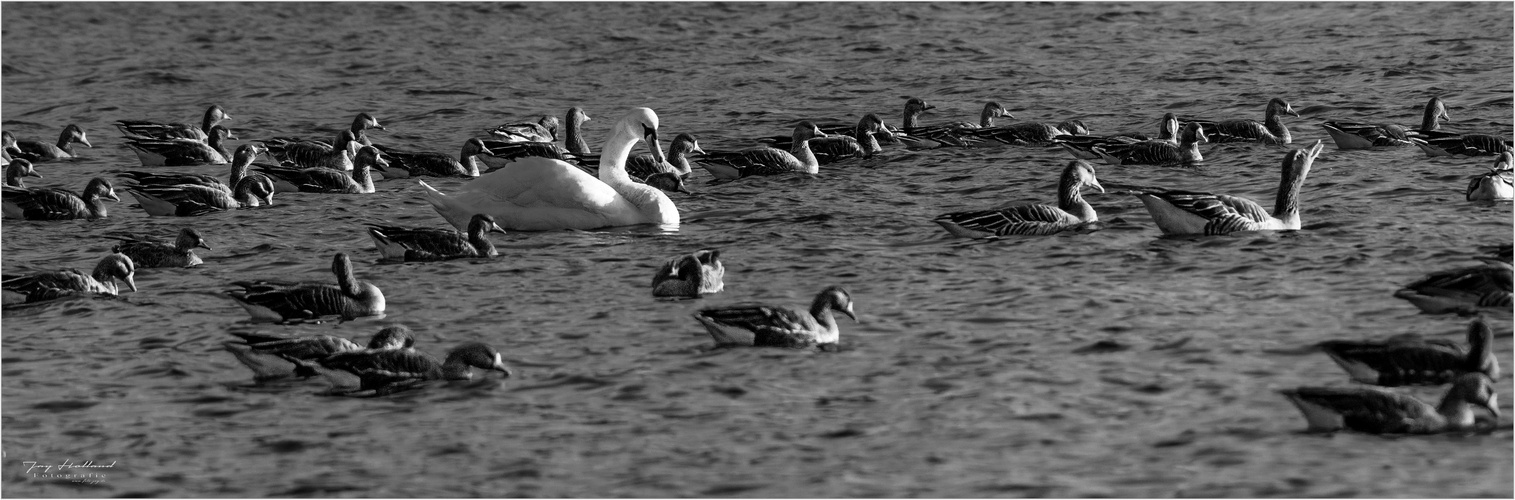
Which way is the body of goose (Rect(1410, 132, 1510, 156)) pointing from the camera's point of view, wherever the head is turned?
to the viewer's right

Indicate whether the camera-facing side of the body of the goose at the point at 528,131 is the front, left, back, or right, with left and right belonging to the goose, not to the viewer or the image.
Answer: right

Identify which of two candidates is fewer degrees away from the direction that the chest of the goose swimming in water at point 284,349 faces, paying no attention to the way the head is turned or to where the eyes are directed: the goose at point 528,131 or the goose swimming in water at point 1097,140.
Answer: the goose swimming in water

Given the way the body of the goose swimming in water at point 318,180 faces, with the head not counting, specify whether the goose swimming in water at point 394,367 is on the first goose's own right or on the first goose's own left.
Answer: on the first goose's own right

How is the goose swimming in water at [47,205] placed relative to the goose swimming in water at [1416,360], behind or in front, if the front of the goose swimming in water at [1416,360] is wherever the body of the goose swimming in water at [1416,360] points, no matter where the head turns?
behind

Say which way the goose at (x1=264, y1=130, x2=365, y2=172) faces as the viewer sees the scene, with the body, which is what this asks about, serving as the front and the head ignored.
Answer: to the viewer's right

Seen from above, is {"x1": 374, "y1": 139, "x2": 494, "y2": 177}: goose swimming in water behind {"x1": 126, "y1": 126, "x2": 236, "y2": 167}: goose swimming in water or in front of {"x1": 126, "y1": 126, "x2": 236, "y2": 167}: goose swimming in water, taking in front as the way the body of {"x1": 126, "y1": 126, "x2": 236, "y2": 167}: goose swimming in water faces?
in front

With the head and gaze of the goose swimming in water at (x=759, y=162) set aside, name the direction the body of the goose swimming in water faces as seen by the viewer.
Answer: to the viewer's right

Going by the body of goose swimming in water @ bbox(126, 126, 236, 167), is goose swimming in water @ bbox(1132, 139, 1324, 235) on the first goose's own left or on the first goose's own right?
on the first goose's own right

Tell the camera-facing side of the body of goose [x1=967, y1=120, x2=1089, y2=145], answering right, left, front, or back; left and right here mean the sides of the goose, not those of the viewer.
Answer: right

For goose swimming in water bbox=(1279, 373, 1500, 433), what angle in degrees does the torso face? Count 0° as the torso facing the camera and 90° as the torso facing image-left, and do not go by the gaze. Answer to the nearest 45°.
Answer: approximately 270°

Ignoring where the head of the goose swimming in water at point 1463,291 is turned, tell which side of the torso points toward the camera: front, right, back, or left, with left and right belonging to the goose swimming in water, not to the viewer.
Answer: right

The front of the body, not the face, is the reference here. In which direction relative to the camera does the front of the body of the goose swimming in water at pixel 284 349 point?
to the viewer's right

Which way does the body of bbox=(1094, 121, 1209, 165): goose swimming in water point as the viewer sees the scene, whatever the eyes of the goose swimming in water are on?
to the viewer's right
